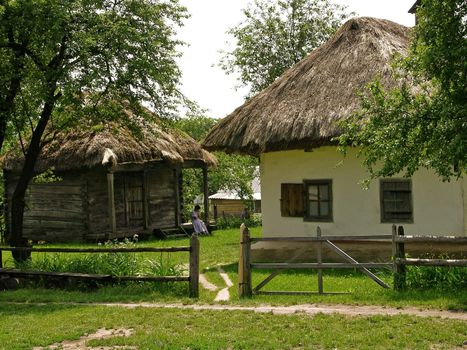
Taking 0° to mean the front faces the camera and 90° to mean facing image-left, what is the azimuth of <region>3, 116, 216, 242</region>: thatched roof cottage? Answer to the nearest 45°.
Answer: approximately 315°

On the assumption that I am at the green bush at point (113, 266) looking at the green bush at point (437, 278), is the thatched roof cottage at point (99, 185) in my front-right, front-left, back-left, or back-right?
back-left

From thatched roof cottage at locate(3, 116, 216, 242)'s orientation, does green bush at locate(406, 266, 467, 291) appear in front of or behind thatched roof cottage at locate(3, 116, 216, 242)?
in front

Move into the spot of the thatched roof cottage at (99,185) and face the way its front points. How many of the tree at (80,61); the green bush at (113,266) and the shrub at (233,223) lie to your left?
1

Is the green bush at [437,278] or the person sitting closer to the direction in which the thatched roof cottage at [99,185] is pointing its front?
the green bush

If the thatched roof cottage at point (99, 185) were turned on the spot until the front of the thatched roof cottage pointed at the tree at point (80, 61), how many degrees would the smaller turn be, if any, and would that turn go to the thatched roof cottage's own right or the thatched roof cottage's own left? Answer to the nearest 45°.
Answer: approximately 45° to the thatched roof cottage's own right

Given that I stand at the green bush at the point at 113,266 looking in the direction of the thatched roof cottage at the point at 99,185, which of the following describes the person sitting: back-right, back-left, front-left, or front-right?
front-right

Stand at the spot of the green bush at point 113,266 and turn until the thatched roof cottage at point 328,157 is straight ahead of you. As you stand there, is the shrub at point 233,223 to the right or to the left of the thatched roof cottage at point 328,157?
left

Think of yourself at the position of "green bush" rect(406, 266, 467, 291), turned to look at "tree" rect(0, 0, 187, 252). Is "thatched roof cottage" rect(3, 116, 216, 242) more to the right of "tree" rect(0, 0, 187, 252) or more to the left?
right

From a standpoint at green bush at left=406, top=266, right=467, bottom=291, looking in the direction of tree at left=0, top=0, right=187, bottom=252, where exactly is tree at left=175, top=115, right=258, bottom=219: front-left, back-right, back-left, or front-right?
front-right

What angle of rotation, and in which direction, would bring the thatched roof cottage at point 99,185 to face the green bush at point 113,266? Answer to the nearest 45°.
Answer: approximately 45° to its right

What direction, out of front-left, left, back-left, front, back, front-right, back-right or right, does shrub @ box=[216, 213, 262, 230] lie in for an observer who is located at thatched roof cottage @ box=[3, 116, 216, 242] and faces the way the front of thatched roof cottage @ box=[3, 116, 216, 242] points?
left
